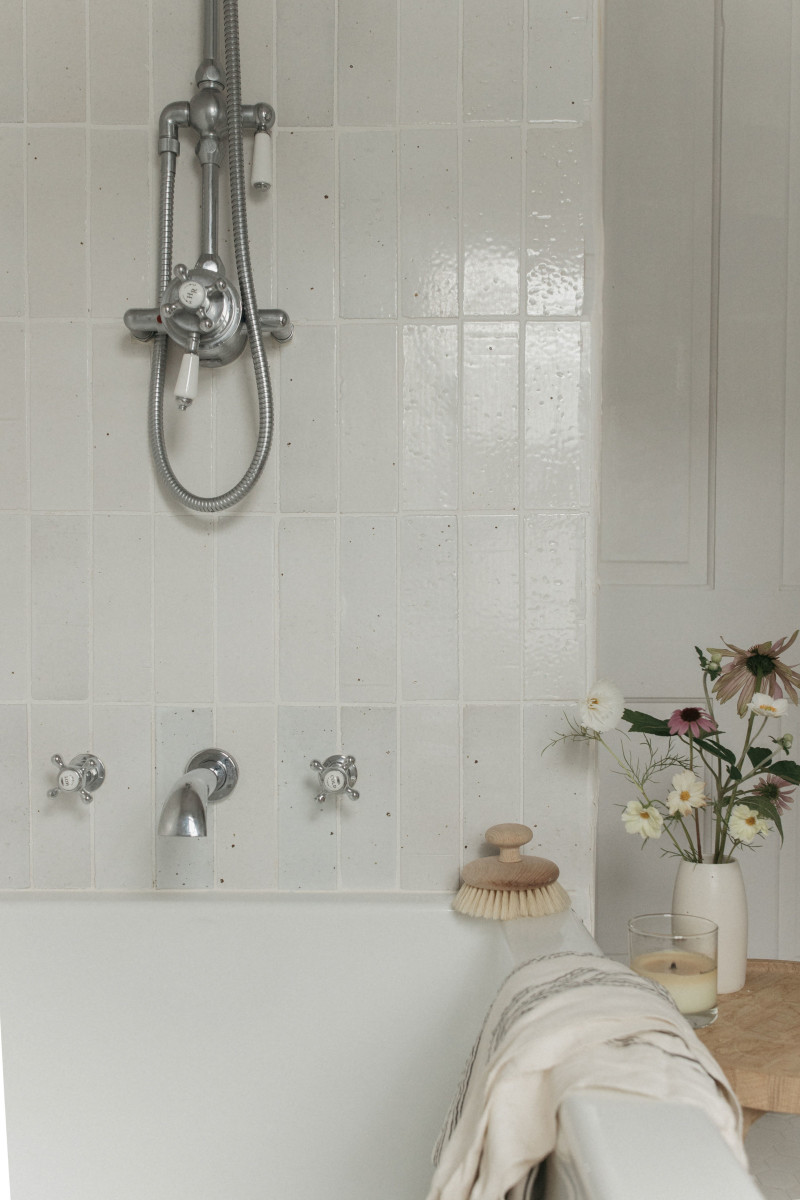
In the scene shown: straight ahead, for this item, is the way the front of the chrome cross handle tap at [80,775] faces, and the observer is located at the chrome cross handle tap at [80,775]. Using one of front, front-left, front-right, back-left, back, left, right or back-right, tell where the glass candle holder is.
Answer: left

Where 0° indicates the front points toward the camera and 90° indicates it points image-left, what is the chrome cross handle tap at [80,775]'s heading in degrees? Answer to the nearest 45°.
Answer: approximately 45°

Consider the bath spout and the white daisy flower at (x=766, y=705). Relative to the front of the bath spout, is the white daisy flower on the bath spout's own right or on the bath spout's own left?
on the bath spout's own left

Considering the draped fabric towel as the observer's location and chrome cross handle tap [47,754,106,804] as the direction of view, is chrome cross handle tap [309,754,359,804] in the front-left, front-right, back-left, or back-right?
front-right

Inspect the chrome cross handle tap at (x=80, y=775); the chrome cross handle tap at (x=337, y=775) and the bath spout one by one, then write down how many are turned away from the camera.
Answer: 0

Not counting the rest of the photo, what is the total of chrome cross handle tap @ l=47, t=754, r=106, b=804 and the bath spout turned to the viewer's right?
0

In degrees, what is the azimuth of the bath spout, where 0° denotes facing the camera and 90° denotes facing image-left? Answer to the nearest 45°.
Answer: approximately 45°

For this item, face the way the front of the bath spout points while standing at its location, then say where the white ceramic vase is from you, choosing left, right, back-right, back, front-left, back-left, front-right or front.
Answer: back-left

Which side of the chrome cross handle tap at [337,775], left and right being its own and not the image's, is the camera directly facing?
front
